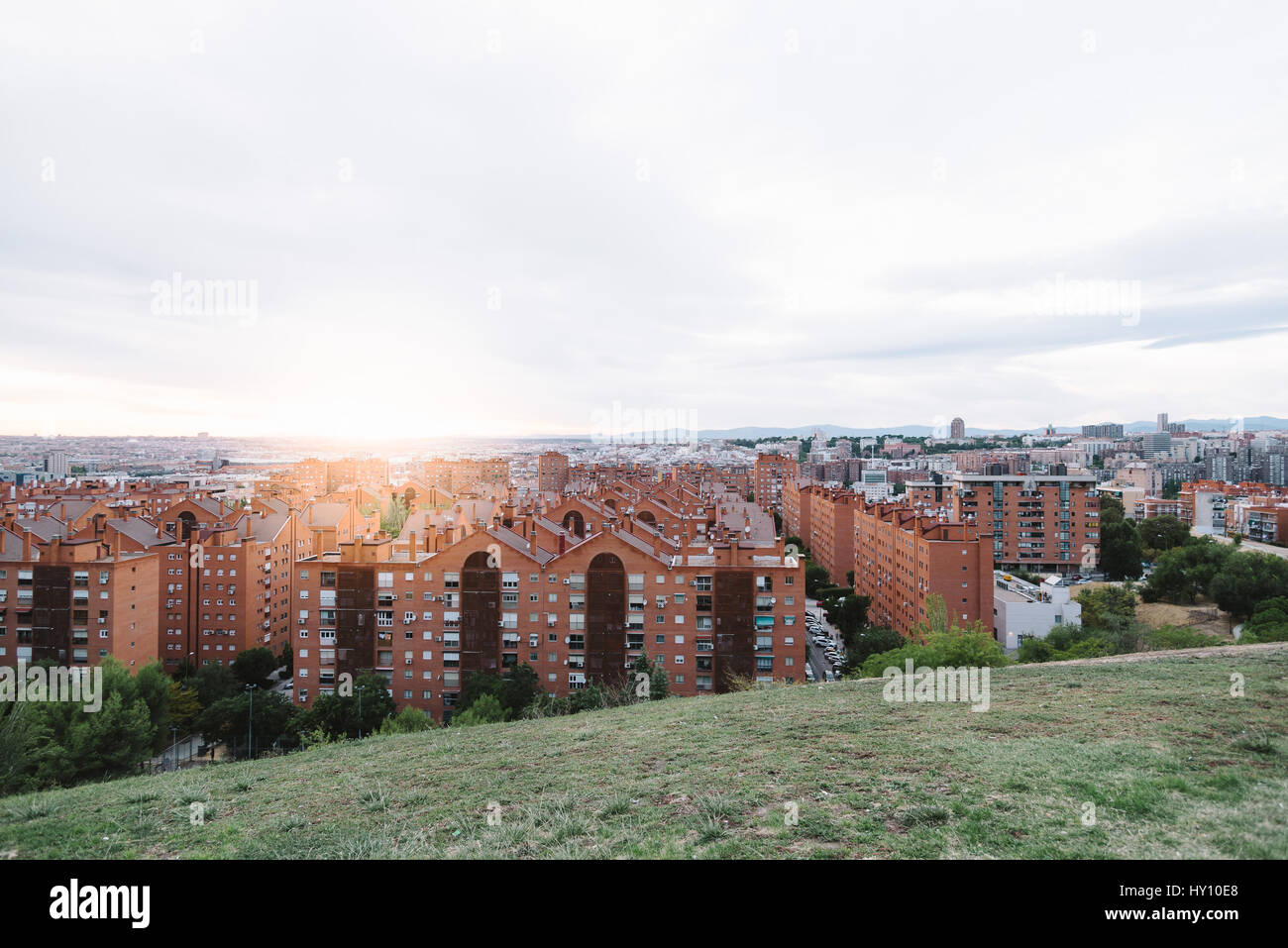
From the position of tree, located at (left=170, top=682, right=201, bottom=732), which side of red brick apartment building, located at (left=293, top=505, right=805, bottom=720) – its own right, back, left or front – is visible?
right

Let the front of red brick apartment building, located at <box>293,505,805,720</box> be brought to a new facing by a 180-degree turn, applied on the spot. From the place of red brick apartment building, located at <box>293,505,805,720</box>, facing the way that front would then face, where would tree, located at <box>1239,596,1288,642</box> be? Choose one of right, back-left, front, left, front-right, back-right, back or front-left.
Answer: right

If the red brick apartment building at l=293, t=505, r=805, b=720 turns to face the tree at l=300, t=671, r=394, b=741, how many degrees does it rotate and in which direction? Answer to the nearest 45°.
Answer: approximately 45° to its right

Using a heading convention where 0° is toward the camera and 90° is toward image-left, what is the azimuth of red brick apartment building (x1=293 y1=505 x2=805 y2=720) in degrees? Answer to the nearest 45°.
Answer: approximately 0°

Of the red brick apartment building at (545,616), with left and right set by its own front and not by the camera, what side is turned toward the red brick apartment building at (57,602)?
right

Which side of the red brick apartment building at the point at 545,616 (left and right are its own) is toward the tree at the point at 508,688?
front

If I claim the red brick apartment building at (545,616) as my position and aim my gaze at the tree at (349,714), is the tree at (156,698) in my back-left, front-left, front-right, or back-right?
front-right

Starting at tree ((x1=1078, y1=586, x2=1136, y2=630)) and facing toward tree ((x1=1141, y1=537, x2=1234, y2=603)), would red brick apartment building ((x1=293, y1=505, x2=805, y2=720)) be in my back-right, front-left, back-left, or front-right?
back-left

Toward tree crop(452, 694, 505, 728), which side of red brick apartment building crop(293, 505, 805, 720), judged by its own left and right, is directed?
front

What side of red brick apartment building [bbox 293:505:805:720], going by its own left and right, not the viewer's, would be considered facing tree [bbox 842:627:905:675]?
left

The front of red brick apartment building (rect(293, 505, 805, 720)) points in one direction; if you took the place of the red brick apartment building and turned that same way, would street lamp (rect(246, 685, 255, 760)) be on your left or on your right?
on your right

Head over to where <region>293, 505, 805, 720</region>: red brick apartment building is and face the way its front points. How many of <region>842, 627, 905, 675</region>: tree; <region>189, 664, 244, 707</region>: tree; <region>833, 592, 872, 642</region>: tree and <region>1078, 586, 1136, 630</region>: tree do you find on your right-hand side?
1

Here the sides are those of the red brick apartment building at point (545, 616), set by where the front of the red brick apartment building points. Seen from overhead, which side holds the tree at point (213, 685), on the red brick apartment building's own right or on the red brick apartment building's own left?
on the red brick apartment building's own right

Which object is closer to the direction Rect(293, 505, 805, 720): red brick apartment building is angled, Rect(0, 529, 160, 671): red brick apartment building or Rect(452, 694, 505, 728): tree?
the tree
